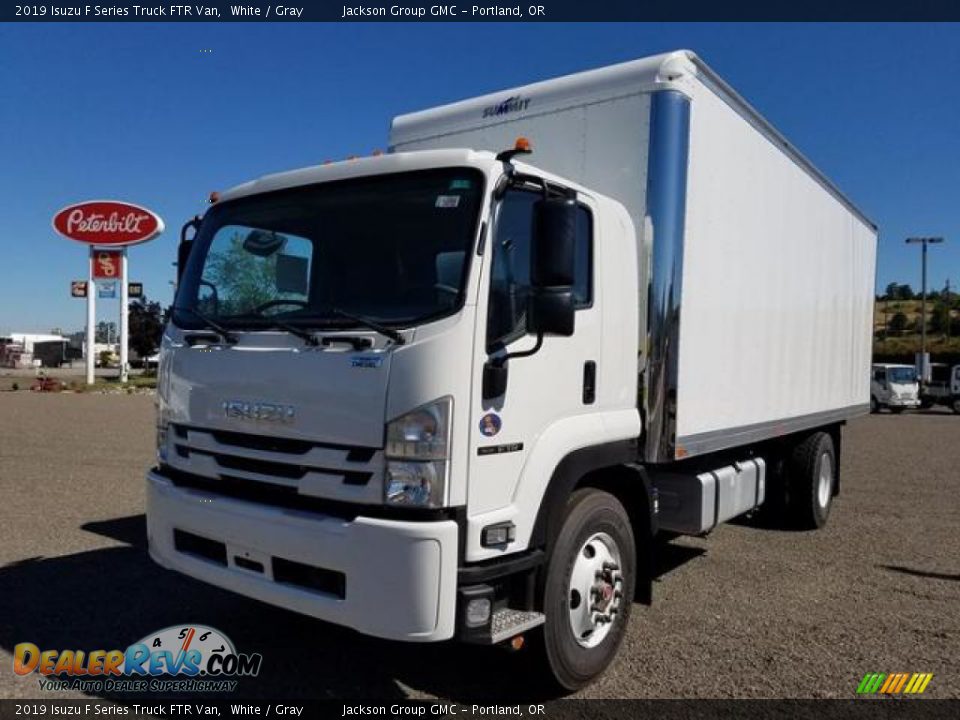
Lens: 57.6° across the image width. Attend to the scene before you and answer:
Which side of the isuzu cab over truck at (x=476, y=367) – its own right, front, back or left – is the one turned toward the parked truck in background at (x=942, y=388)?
back

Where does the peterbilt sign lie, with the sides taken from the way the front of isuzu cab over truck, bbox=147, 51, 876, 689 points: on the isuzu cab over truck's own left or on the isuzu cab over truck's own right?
on the isuzu cab over truck's own right

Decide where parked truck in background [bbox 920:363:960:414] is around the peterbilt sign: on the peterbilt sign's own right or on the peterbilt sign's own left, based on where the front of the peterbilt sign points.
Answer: on the peterbilt sign's own left

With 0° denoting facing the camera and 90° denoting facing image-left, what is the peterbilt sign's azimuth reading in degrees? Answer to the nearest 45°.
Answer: approximately 0°

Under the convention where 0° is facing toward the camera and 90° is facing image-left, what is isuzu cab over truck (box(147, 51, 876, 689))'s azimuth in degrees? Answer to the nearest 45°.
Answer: approximately 45°

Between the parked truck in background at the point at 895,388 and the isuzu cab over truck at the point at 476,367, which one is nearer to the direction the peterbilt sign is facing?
the isuzu cab over truck

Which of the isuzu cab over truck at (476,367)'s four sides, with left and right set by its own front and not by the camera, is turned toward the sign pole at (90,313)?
right

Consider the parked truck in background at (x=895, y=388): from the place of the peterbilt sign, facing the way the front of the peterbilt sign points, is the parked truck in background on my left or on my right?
on my left

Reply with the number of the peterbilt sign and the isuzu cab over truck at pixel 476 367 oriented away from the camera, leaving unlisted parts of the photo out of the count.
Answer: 0
